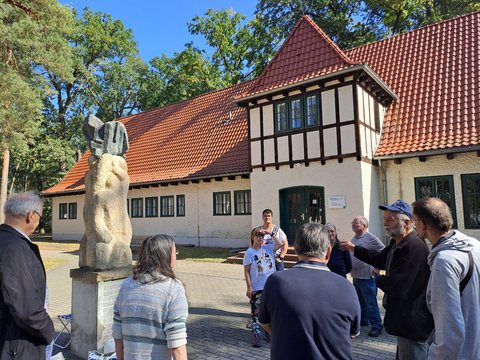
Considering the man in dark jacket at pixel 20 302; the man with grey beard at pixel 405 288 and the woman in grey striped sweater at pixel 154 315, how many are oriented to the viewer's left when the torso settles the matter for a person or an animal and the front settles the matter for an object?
1

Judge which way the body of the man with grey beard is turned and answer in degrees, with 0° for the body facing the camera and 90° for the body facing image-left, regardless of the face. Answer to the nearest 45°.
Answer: approximately 90°

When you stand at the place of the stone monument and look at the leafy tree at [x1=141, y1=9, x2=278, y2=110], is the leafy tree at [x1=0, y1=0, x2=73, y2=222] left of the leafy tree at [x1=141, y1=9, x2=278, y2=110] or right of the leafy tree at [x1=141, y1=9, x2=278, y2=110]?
left

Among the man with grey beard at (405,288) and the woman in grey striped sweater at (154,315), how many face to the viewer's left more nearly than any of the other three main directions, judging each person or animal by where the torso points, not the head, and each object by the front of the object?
1

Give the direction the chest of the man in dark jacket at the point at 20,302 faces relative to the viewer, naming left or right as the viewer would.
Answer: facing away from the viewer and to the right of the viewer

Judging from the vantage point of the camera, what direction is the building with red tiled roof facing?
facing the viewer and to the left of the viewer

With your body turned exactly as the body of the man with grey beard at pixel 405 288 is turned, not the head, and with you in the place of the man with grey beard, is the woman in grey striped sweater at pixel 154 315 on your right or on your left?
on your left

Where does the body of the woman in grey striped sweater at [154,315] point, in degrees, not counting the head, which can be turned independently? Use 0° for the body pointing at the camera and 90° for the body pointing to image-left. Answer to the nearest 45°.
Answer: approximately 225°

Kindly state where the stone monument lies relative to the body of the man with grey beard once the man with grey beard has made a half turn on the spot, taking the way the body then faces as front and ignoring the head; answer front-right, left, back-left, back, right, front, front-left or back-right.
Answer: back

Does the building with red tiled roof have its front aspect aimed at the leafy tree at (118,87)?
no

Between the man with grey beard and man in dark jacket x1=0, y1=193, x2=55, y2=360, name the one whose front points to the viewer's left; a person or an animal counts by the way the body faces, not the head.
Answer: the man with grey beard

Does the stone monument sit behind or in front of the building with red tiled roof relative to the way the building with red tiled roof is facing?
in front

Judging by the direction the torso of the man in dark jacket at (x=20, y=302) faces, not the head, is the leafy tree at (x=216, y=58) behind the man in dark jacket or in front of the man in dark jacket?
in front

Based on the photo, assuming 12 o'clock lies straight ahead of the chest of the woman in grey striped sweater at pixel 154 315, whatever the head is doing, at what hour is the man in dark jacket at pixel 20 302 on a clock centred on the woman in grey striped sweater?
The man in dark jacket is roughly at 8 o'clock from the woman in grey striped sweater.
